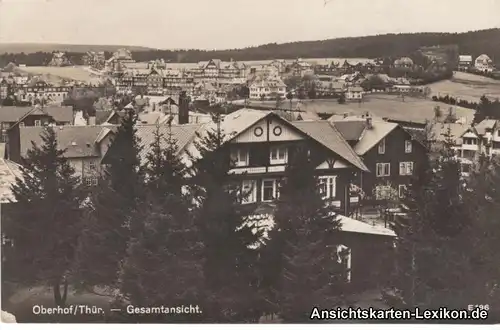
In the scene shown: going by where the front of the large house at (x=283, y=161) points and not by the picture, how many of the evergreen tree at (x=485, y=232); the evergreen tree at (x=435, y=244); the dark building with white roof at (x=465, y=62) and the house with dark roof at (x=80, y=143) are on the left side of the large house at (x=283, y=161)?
3

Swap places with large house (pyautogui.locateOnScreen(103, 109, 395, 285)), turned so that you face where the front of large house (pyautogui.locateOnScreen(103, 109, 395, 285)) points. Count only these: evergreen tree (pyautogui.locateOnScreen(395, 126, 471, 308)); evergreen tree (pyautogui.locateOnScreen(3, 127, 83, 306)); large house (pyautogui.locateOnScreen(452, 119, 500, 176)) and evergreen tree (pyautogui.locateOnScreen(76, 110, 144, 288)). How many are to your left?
2

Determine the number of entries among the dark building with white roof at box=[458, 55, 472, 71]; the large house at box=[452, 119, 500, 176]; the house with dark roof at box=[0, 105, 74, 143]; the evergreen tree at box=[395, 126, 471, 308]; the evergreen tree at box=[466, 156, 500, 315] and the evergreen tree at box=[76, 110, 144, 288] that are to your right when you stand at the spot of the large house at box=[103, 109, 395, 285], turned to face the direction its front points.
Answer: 2

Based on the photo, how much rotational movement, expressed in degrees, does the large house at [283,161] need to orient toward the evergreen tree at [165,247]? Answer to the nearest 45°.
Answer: approximately 90° to its right

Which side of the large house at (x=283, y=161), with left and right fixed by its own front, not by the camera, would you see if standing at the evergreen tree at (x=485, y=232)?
left

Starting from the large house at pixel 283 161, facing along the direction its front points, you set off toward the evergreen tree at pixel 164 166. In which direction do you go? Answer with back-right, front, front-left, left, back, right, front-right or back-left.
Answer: right

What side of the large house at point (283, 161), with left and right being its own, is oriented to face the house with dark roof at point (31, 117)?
right

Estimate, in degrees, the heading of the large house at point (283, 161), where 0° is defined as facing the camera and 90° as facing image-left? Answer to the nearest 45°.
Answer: approximately 0°
